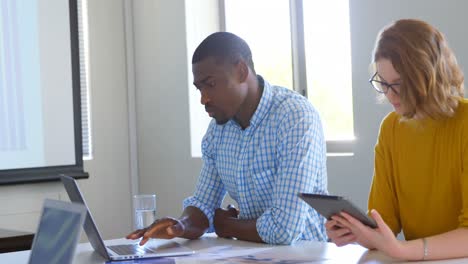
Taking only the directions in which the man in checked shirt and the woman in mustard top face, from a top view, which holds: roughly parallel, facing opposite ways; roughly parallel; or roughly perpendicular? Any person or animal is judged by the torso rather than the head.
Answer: roughly parallel

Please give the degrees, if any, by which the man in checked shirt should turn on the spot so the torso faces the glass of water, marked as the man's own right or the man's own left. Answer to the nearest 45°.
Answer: approximately 45° to the man's own right

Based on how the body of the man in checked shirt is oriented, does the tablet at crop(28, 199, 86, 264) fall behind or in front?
in front

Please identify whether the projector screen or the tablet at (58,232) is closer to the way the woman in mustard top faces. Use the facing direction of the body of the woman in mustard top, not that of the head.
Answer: the tablet

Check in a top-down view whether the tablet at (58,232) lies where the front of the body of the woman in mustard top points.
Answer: yes

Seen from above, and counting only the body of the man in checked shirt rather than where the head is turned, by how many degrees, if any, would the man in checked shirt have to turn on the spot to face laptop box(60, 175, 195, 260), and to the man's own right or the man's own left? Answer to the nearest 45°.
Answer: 0° — they already face it

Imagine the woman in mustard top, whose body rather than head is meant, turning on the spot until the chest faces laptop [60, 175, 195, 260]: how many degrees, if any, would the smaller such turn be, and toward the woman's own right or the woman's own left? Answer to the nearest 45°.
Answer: approximately 45° to the woman's own right

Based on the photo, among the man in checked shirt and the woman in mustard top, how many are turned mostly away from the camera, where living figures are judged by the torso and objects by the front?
0

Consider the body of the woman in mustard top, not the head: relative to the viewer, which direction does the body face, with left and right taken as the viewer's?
facing the viewer and to the left of the viewer

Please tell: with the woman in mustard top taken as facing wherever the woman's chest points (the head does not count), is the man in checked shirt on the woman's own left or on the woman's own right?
on the woman's own right

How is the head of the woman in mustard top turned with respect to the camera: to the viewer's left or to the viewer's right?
to the viewer's left
